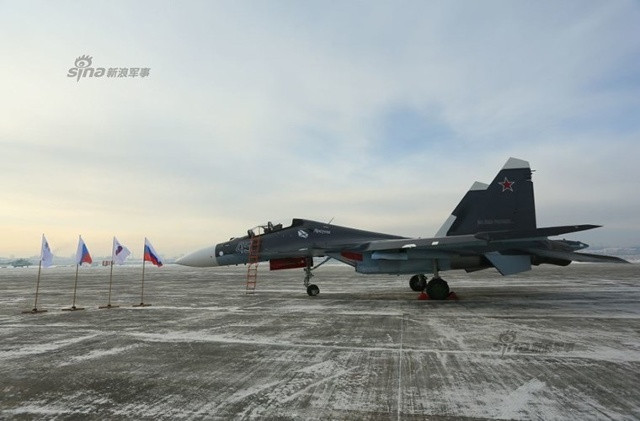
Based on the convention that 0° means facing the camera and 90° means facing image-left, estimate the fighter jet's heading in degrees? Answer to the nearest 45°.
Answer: approximately 90°

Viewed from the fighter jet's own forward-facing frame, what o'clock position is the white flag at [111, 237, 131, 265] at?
The white flag is roughly at 12 o'clock from the fighter jet.

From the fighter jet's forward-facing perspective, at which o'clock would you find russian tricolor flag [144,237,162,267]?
The russian tricolor flag is roughly at 12 o'clock from the fighter jet.

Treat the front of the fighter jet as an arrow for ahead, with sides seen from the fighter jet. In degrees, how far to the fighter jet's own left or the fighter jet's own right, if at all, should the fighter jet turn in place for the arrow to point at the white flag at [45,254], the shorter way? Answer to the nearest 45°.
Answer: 0° — it already faces it

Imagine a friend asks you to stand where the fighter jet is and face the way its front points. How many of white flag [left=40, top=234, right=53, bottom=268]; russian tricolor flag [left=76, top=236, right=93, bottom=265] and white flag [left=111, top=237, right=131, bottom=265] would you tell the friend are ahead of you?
3
